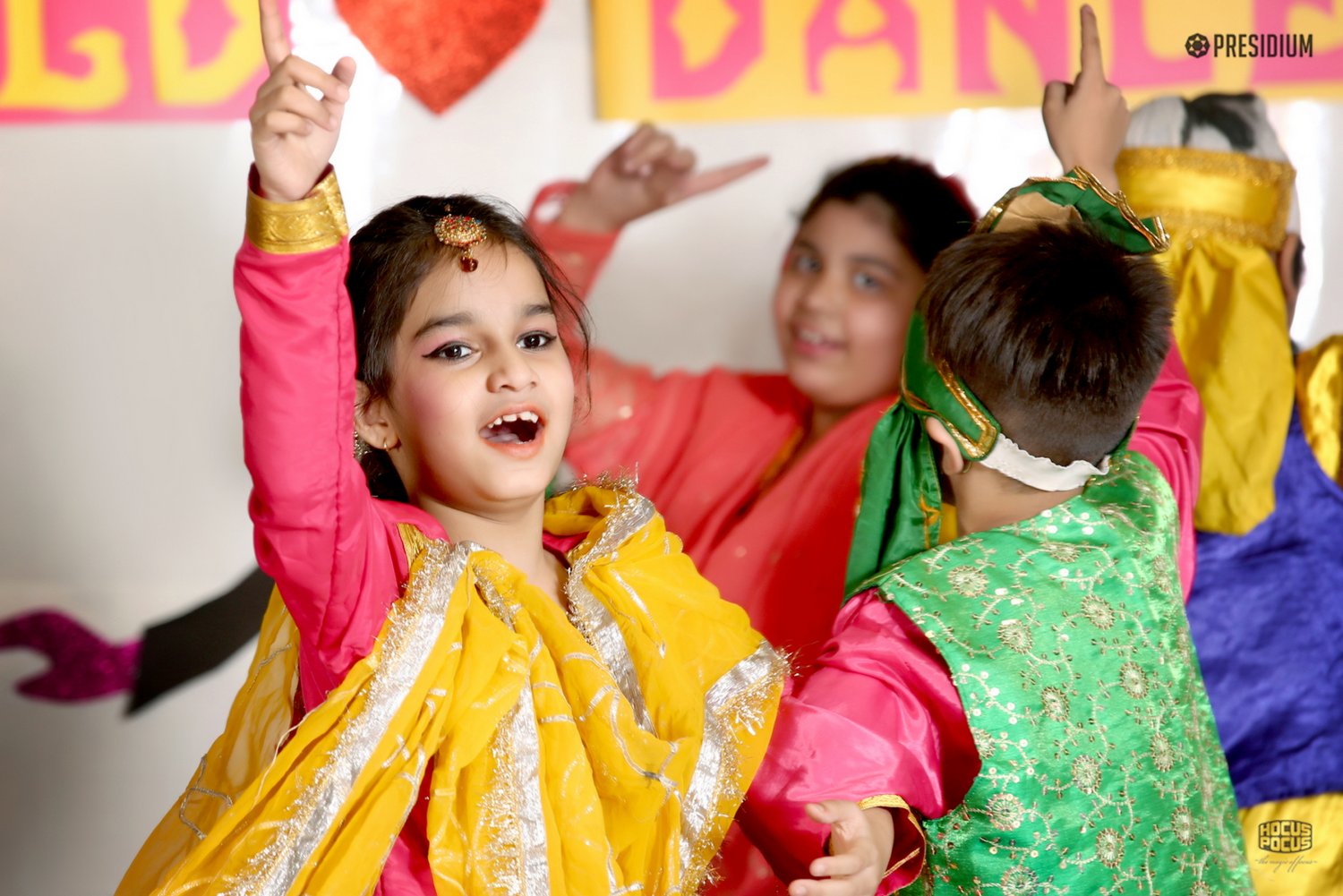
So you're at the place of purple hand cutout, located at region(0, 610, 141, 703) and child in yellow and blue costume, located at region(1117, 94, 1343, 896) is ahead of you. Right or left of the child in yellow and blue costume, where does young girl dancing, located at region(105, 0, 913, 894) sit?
right

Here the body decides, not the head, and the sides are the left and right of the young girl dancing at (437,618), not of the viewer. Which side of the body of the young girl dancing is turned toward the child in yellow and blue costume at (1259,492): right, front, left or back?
left

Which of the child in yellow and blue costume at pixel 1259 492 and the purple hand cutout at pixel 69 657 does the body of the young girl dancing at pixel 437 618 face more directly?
the child in yellow and blue costume

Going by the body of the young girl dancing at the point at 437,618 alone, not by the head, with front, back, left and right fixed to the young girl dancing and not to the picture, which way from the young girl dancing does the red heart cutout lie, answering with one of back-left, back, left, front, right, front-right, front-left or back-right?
back-left

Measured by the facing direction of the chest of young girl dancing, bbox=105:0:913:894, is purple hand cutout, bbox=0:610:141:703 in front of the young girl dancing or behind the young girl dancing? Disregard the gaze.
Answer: behind

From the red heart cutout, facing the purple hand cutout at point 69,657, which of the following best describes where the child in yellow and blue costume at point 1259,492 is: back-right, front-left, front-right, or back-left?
back-left

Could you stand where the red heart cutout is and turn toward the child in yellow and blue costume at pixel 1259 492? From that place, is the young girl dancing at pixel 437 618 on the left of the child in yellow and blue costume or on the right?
right

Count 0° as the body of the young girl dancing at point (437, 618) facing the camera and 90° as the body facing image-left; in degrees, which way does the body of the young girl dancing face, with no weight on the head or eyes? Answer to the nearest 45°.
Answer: approximately 315°

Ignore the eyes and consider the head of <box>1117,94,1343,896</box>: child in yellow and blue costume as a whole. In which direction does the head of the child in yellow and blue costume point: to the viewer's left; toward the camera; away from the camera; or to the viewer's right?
away from the camera
